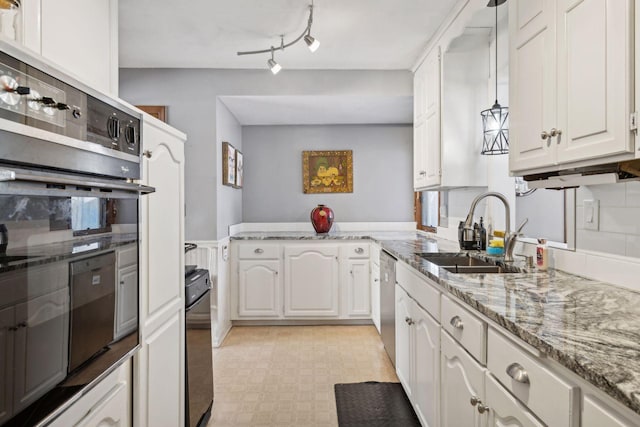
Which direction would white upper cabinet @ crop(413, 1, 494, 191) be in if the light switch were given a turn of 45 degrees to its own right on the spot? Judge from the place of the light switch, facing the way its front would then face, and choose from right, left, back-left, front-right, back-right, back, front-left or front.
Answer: front-right

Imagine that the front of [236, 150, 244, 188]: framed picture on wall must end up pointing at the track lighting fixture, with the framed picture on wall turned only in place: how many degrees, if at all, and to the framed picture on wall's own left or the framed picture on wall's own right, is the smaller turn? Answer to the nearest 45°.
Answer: approximately 90° to the framed picture on wall's own right

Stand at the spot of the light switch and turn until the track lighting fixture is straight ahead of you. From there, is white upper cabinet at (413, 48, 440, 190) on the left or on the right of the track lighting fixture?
right

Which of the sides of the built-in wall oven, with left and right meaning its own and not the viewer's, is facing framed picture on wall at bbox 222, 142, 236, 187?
left

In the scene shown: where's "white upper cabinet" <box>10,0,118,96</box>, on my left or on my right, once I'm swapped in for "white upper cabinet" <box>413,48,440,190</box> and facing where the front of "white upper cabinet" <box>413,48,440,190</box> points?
on my left

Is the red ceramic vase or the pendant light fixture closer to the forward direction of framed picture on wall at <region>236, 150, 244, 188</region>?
the red ceramic vase

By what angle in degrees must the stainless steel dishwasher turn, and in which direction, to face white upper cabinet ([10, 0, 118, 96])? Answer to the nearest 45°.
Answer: approximately 45° to its left

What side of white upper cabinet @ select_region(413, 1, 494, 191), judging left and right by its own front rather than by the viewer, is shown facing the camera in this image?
left

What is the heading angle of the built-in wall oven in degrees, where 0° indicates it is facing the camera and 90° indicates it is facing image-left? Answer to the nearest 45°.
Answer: approximately 315°

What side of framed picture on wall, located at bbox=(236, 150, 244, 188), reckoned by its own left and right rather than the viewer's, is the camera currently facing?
right

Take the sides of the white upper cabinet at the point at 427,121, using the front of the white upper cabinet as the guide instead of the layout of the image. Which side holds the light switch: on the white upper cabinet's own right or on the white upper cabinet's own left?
on the white upper cabinet's own left

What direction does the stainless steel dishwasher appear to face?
to the viewer's left

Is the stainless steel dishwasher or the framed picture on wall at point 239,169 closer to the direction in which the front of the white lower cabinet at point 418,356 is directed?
the framed picture on wall

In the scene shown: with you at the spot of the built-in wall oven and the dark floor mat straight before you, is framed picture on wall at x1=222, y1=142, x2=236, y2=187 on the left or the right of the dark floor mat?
left

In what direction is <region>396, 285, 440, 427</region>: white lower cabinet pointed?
to the viewer's left
